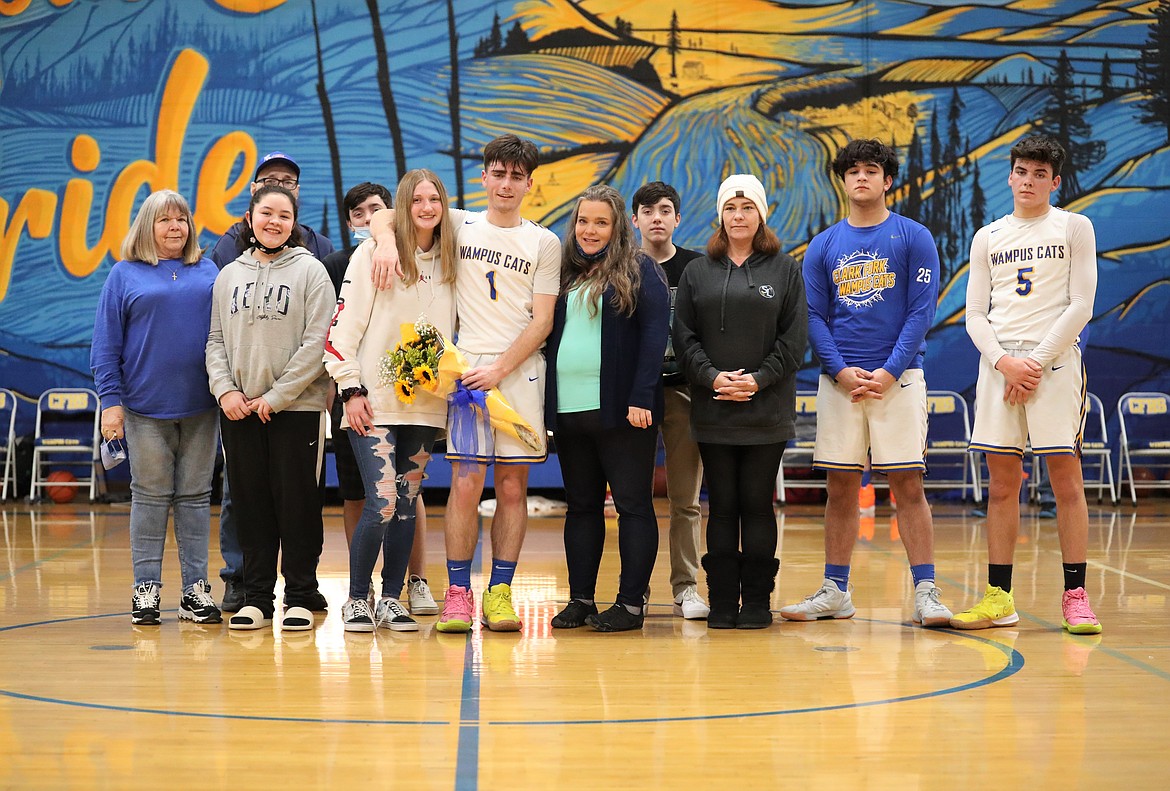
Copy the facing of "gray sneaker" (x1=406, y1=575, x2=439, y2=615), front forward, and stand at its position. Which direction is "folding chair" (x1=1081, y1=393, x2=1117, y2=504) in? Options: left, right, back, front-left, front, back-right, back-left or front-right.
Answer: back-left

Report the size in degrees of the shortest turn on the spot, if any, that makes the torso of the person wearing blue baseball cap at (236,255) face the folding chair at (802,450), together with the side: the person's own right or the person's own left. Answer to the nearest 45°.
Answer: approximately 135° to the person's own left

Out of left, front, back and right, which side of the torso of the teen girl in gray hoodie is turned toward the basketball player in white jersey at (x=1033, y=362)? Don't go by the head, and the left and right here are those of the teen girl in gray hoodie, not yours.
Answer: left

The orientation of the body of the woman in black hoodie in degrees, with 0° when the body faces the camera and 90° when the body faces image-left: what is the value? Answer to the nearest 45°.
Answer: approximately 0°

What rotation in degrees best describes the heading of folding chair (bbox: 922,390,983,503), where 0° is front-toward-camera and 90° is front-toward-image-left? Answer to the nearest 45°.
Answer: approximately 0°

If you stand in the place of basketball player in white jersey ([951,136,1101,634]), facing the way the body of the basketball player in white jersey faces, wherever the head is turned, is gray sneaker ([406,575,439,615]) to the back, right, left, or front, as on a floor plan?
right

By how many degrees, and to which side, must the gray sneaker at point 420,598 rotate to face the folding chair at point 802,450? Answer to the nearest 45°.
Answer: approximately 135° to its left
